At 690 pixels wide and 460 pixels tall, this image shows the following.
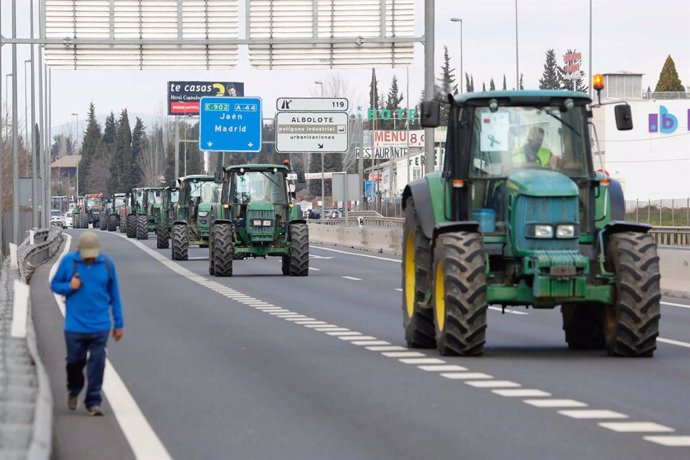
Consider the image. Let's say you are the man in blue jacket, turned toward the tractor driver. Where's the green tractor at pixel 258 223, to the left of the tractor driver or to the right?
left

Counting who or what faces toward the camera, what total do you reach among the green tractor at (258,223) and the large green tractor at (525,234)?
2

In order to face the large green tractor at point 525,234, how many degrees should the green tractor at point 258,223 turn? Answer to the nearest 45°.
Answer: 0° — it already faces it

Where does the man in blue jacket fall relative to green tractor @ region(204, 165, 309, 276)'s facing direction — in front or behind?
in front
